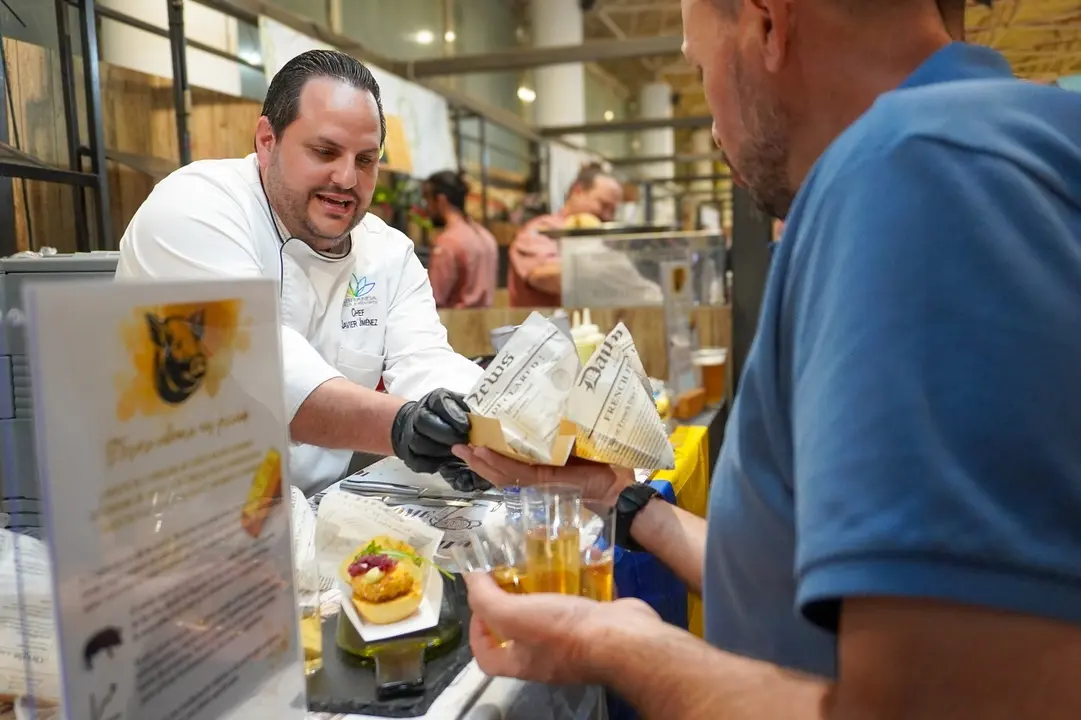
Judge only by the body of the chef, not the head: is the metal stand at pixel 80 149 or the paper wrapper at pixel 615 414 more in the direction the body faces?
the paper wrapper

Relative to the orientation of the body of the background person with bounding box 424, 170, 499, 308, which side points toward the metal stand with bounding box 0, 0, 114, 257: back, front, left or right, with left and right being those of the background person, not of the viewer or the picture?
left

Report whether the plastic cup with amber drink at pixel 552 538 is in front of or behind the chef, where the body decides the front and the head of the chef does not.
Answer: in front

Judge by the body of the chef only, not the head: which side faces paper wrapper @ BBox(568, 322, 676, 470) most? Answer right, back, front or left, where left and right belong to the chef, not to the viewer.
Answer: front

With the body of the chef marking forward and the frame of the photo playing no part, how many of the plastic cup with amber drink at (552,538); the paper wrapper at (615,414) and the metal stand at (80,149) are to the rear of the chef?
1

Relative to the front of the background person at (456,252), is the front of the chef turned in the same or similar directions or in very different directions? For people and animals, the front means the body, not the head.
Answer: very different directions

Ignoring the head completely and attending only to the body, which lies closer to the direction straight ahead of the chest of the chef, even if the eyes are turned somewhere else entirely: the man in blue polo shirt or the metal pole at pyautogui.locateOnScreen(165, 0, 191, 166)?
the man in blue polo shirt

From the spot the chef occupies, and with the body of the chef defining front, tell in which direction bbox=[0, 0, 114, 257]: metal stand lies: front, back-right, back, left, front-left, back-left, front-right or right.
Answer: back

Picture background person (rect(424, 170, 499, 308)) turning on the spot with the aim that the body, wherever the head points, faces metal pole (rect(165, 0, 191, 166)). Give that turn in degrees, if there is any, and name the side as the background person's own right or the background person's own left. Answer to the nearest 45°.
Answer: approximately 90° to the background person's own left

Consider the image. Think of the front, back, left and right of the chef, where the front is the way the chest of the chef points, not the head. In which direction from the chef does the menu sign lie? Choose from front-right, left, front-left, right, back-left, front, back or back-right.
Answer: front-right

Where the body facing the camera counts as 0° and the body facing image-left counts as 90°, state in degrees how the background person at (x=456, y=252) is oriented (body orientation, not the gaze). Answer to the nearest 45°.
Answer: approximately 135°

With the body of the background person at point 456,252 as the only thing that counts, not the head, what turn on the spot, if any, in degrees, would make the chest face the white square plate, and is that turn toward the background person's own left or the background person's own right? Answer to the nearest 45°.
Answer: approximately 135° to the background person's own left

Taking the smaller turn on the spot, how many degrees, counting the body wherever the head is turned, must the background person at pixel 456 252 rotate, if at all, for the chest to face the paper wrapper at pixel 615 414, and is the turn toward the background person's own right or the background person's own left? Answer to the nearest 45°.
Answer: approximately 135° to the background person's own left

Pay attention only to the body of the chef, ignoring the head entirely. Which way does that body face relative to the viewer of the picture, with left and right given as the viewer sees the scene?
facing the viewer and to the right of the viewer

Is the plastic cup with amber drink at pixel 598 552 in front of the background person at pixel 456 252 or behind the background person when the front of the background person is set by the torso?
behind

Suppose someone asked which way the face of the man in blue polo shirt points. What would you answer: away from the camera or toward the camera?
away from the camera
